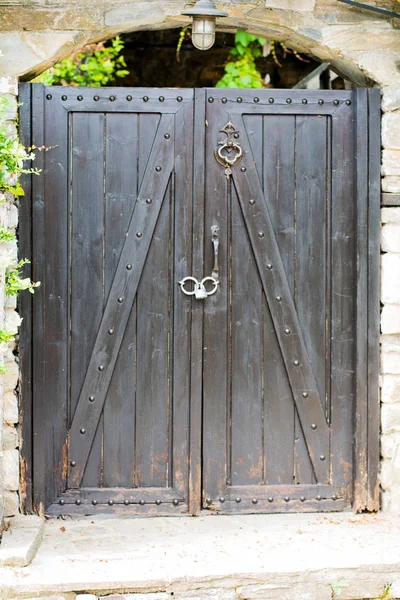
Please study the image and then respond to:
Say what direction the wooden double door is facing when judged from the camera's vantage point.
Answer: facing the viewer

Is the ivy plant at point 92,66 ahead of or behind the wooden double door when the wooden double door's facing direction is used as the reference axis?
behind
